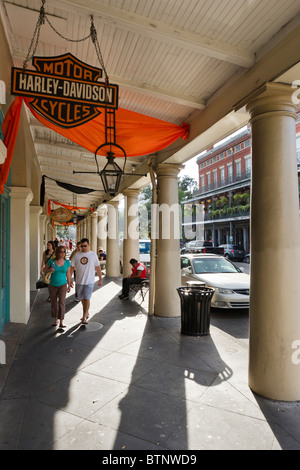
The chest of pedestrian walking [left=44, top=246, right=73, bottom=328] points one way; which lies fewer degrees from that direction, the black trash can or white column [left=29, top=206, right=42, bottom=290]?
the black trash can

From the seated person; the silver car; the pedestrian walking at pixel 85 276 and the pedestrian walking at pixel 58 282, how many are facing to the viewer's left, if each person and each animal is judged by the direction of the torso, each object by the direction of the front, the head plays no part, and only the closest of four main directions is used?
1

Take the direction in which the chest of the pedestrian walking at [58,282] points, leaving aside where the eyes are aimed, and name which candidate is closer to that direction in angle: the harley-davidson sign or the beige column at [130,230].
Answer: the harley-davidson sign

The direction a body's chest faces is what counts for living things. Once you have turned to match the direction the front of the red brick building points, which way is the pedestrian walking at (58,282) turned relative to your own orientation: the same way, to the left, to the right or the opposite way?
to the left

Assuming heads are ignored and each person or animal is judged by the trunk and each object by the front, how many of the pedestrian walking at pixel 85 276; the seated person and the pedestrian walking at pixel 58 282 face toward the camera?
2

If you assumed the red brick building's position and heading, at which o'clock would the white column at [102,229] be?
The white column is roughly at 11 o'clock from the red brick building.

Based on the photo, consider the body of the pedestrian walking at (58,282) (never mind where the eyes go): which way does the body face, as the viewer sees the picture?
toward the camera

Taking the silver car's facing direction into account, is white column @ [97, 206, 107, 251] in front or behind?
behind

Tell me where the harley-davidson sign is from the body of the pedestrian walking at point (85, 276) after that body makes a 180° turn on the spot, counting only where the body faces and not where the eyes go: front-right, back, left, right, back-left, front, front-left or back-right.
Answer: back

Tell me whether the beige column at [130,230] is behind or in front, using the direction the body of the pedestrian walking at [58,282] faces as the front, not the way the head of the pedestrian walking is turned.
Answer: behind

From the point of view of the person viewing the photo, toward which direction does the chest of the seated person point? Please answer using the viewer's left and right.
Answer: facing to the left of the viewer

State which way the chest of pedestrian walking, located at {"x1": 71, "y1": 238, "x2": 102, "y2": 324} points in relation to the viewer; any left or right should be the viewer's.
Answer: facing the viewer

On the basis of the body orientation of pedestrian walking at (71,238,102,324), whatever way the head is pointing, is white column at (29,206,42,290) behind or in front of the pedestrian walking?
behind

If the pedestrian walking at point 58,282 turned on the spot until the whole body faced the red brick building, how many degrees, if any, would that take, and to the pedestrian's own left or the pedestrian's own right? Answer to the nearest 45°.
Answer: approximately 135° to the pedestrian's own left

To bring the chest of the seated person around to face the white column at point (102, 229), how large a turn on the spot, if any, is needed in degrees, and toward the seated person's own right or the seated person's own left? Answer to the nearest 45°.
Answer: approximately 90° to the seated person's own right

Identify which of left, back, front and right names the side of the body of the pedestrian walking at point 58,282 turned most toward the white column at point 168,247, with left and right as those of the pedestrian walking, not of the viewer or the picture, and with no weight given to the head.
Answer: left

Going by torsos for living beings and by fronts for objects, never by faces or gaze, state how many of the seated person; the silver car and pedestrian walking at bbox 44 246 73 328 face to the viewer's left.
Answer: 1

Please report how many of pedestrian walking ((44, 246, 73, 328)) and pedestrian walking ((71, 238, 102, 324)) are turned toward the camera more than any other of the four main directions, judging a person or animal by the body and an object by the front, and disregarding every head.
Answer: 2

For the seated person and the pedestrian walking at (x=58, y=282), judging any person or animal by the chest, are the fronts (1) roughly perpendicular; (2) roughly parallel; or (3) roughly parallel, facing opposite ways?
roughly perpendicular

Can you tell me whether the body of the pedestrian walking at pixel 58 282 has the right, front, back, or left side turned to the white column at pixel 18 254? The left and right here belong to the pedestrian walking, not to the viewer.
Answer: right
